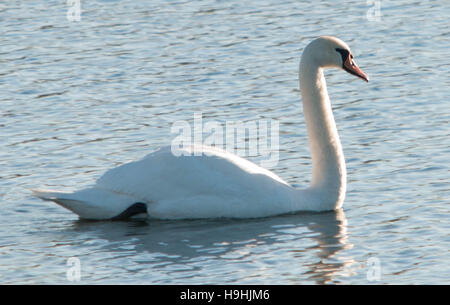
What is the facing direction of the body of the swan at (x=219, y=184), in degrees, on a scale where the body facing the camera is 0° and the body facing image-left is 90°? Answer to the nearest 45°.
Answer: approximately 270°
